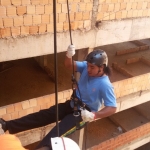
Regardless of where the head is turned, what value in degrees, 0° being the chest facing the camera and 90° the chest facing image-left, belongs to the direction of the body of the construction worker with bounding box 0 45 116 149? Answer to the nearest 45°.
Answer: approximately 45°
